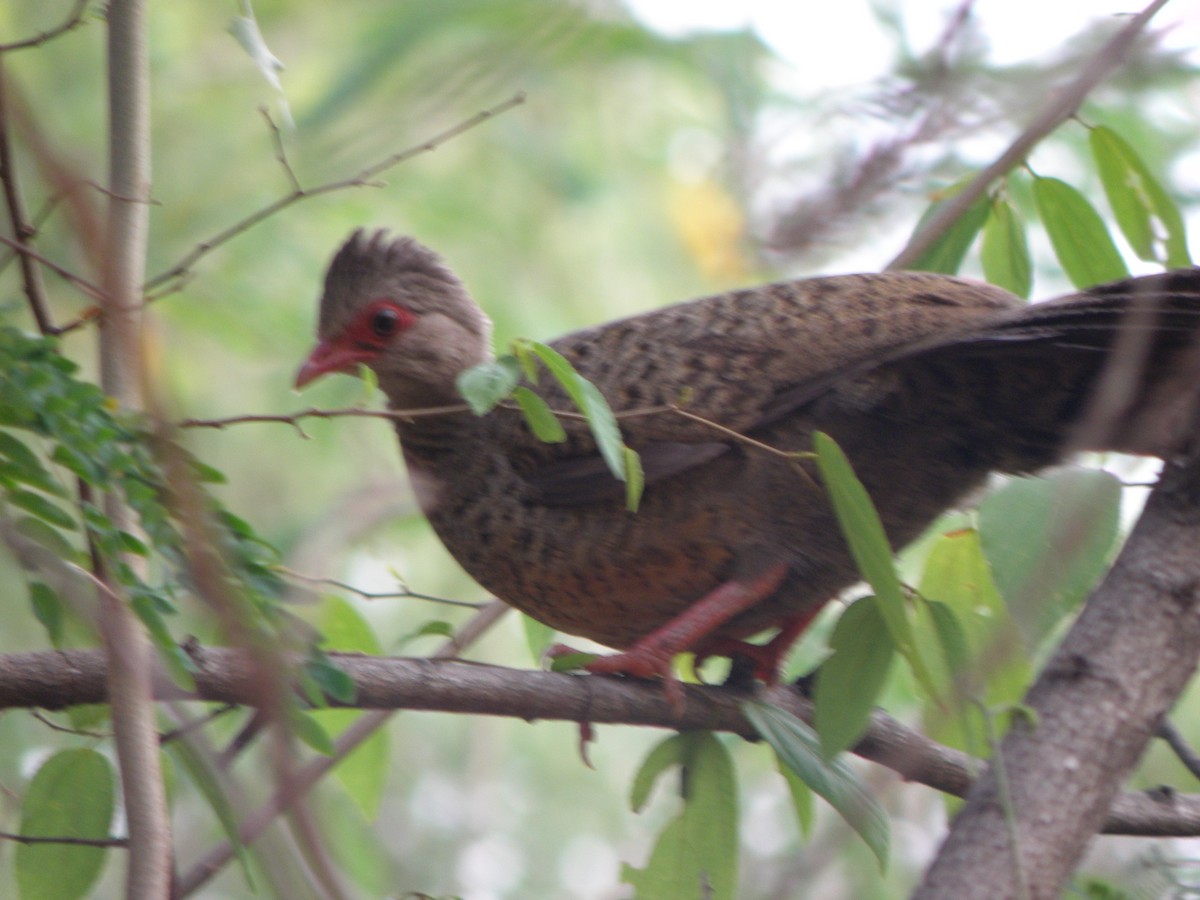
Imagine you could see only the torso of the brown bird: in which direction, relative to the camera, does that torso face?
to the viewer's left

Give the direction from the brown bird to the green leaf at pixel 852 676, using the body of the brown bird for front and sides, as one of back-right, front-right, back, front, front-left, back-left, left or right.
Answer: left

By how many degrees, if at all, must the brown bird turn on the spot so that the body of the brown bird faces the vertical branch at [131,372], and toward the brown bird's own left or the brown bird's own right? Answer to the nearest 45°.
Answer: approximately 45° to the brown bird's own left

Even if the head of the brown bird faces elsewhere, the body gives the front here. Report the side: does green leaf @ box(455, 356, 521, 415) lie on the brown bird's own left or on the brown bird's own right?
on the brown bird's own left

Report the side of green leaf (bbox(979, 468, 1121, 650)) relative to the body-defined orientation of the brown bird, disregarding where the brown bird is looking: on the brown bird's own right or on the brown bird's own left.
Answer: on the brown bird's own left

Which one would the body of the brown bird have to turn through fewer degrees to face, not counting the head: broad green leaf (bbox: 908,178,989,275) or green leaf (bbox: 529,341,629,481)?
the green leaf (bbox: 529,341,629,481)

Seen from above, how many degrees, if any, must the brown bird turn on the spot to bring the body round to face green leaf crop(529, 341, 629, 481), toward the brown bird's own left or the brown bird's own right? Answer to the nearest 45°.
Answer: approximately 90° to the brown bird's own left

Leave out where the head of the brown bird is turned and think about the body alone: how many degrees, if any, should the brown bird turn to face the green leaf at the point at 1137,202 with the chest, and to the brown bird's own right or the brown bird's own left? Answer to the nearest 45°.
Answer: approximately 180°

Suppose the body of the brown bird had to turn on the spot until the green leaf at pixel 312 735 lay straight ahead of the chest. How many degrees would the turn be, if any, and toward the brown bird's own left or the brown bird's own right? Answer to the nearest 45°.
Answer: approximately 45° to the brown bird's own left

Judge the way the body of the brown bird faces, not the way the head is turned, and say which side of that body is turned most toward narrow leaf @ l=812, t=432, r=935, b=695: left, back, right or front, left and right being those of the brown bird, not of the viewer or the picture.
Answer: left

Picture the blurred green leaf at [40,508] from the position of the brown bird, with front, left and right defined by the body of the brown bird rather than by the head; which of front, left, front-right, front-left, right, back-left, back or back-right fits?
front-left

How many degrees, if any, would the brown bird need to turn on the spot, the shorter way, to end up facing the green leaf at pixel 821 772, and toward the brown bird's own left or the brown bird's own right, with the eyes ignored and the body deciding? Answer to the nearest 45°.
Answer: approximately 90° to the brown bird's own left
